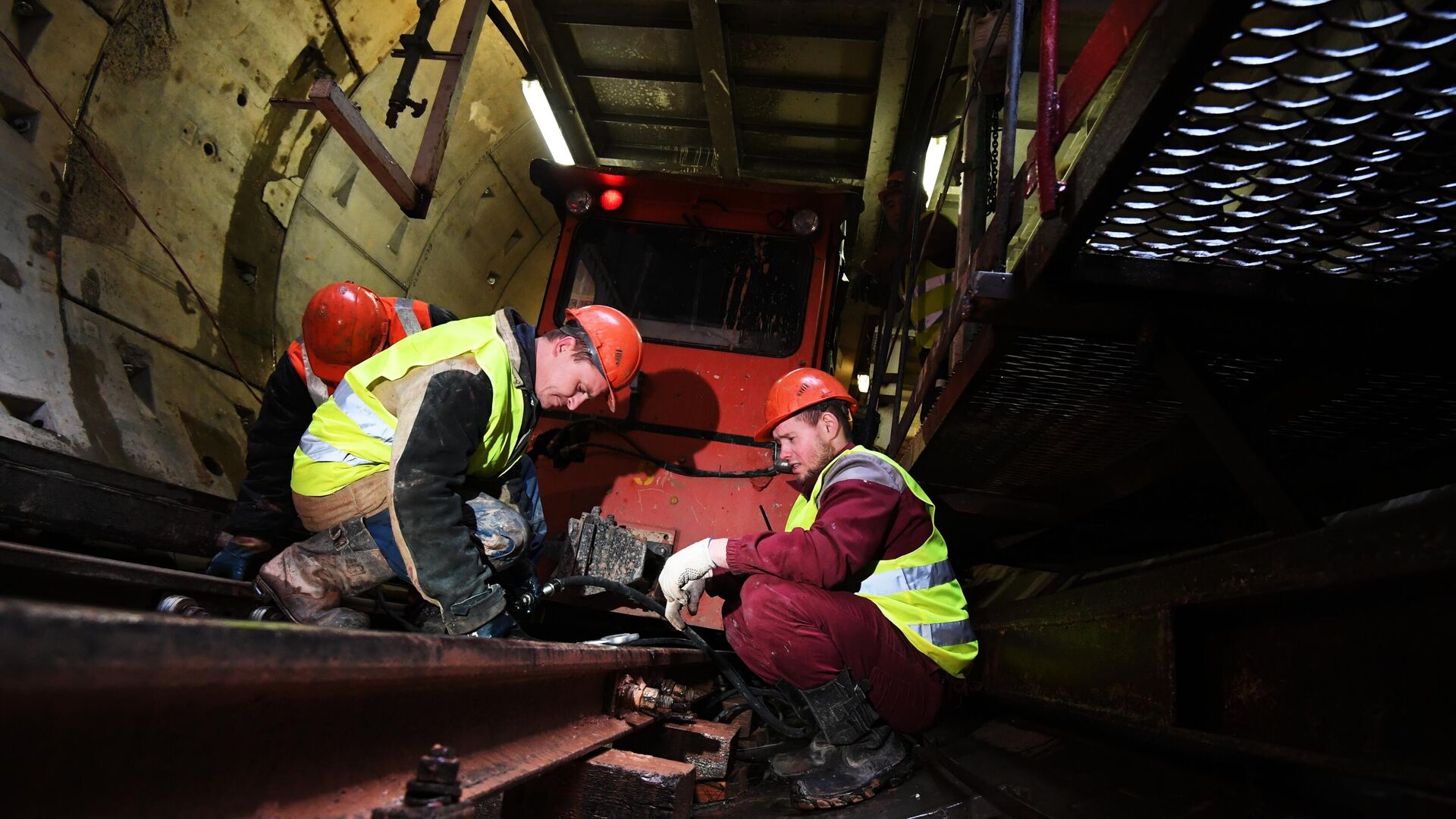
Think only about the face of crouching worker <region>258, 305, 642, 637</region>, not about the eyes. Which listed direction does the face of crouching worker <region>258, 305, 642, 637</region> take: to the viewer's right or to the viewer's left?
to the viewer's right

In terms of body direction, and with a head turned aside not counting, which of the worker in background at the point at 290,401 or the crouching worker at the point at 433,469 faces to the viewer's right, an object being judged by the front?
the crouching worker

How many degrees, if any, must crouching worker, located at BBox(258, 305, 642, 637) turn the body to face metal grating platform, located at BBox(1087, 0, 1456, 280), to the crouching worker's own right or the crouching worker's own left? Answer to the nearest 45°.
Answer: approximately 45° to the crouching worker's own right

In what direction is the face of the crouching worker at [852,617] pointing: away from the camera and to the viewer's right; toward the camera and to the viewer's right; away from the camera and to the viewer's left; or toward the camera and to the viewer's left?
toward the camera and to the viewer's left

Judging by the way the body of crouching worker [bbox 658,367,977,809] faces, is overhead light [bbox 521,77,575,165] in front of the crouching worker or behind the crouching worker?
in front

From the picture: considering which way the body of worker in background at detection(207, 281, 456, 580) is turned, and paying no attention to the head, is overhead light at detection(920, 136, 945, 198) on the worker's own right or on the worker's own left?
on the worker's own left

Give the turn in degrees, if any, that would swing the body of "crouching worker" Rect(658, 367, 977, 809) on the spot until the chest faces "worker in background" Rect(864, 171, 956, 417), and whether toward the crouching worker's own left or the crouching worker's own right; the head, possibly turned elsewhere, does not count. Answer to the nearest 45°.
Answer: approximately 90° to the crouching worker's own right

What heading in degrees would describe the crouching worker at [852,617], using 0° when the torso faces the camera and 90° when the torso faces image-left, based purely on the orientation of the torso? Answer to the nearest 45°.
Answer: approximately 90°

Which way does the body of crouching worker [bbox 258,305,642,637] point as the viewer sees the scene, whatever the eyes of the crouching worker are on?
to the viewer's right

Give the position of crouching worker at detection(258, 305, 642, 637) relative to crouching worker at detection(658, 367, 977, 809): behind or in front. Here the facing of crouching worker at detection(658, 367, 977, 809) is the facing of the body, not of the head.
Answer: in front

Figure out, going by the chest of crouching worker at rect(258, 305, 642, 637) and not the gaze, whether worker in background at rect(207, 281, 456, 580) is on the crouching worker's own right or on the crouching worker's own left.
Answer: on the crouching worker's own left

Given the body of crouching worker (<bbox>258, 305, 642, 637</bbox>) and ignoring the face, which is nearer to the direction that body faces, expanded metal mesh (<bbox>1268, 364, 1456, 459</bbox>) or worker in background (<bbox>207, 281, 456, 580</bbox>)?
the expanded metal mesh
